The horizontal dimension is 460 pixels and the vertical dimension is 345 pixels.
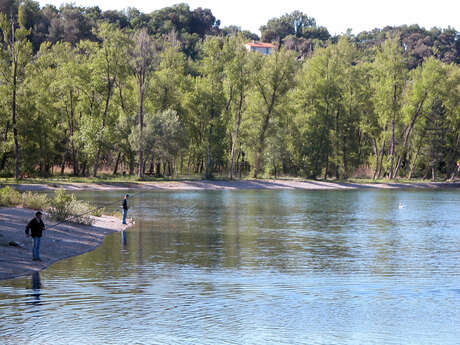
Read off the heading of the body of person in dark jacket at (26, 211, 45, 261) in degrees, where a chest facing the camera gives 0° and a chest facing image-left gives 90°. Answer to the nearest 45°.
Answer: approximately 315°

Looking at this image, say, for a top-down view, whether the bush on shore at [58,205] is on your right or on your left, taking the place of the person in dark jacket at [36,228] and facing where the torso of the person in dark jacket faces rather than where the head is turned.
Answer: on your left

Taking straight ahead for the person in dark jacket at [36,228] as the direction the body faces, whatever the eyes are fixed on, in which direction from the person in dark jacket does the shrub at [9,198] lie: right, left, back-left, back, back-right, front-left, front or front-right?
back-left

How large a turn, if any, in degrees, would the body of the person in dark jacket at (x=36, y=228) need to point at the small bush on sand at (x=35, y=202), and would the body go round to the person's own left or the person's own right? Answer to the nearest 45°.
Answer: approximately 135° to the person's own left
